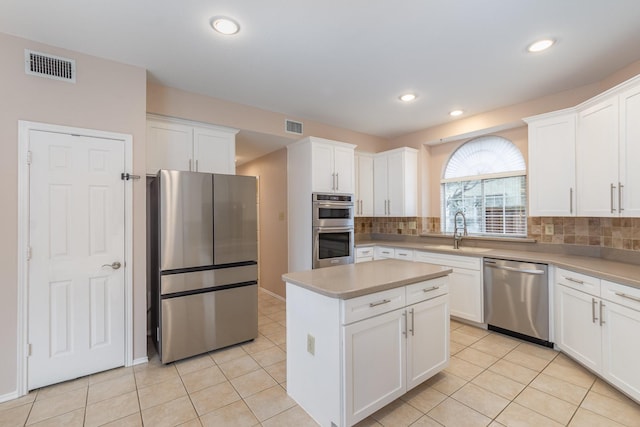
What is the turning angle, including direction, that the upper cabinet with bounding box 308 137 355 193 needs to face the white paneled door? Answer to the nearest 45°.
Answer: approximately 90° to its right

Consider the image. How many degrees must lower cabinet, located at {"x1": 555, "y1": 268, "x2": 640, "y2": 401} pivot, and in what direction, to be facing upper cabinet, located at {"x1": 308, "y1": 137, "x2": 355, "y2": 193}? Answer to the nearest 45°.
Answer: approximately 45° to its right

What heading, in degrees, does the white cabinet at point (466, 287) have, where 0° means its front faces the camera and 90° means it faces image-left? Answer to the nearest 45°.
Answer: approximately 45°

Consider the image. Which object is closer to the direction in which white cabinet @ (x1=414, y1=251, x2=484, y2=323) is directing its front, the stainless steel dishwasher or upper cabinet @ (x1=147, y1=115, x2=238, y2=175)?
the upper cabinet

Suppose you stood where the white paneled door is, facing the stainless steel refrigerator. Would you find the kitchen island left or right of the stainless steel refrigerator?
right

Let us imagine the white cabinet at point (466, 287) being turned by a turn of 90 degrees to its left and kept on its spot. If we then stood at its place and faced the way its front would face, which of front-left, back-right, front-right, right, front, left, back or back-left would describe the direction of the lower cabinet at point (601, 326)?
front

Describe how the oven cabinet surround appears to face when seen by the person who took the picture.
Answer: facing the viewer and to the right of the viewer

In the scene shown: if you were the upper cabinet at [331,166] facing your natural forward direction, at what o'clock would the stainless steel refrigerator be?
The stainless steel refrigerator is roughly at 3 o'clock from the upper cabinet.

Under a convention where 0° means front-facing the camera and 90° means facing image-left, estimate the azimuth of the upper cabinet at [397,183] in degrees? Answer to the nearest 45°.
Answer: approximately 45°

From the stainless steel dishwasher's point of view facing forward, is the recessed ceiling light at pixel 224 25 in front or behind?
in front
